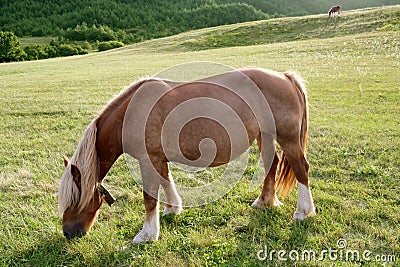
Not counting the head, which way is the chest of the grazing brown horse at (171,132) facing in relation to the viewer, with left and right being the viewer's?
facing to the left of the viewer

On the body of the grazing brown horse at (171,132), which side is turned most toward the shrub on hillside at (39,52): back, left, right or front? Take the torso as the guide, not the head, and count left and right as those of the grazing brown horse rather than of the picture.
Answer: right

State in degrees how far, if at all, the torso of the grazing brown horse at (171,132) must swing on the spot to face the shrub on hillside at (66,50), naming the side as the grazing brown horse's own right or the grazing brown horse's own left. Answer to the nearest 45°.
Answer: approximately 90° to the grazing brown horse's own right

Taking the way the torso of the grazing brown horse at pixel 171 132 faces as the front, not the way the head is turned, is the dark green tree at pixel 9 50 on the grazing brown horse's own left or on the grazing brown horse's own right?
on the grazing brown horse's own right

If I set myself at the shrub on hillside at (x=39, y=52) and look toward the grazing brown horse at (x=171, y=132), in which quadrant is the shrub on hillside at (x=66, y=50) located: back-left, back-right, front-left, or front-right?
back-left
